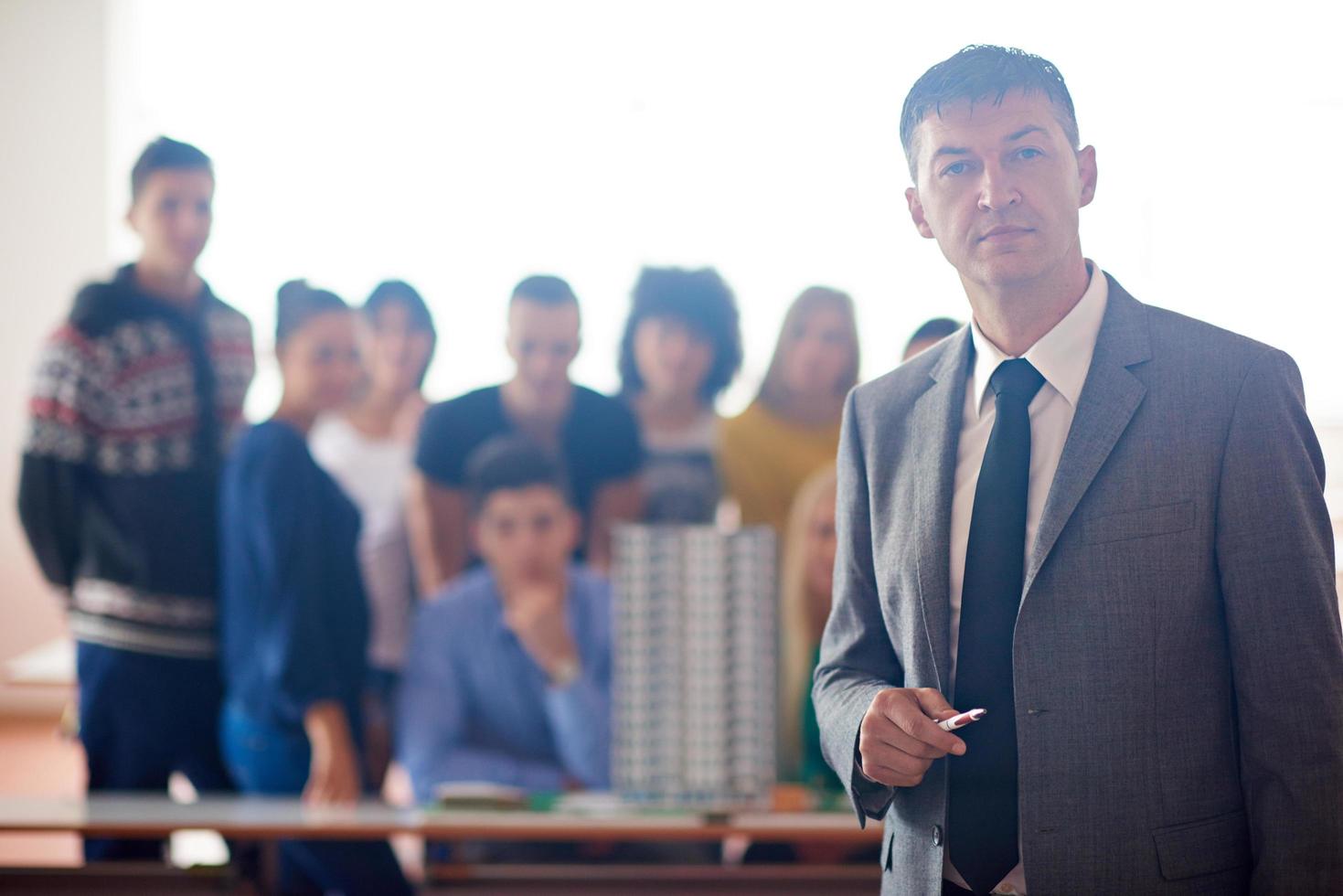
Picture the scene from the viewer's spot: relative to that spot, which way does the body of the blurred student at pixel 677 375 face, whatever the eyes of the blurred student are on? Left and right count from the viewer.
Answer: facing the viewer

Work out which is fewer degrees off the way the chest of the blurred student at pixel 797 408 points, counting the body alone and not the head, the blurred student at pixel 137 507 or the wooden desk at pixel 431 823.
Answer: the wooden desk

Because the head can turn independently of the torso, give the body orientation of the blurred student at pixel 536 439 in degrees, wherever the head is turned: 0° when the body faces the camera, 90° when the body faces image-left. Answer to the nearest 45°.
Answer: approximately 0°

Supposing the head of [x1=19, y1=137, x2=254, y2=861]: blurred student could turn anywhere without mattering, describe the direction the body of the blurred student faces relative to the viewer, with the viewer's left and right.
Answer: facing the viewer and to the right of the viewer

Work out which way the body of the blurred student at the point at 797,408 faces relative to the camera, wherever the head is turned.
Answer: toward the camera

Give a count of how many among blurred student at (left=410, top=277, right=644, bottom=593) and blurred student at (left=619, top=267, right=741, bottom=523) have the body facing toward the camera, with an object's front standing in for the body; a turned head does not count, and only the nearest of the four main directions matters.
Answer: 2

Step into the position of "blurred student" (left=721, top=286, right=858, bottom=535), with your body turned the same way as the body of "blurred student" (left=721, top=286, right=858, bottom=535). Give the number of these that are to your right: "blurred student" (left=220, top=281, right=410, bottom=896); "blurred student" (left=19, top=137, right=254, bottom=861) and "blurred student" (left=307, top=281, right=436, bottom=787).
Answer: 3

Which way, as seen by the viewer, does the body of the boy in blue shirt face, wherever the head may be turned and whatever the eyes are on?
toward the camera
